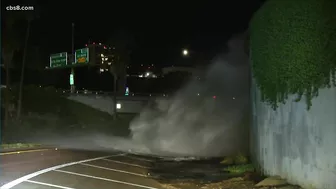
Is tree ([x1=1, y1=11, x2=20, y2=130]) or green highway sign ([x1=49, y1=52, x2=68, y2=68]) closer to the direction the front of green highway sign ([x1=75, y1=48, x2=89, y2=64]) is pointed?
the tree

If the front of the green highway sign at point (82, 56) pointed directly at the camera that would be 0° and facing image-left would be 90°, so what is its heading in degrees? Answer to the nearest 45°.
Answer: approximately 0°

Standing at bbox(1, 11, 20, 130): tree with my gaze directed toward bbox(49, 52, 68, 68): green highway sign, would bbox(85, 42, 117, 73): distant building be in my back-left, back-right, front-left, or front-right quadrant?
front-right

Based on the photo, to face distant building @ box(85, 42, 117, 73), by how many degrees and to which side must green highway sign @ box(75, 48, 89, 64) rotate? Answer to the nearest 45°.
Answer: approximately 135° to its left

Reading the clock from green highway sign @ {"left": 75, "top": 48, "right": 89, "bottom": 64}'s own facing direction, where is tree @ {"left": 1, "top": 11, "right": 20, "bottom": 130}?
The tree is roughly at 1 o'clock from the green highway sign.

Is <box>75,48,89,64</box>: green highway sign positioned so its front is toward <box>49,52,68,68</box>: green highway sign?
no

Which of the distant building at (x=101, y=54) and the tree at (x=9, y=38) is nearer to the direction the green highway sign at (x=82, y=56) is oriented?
the tree
